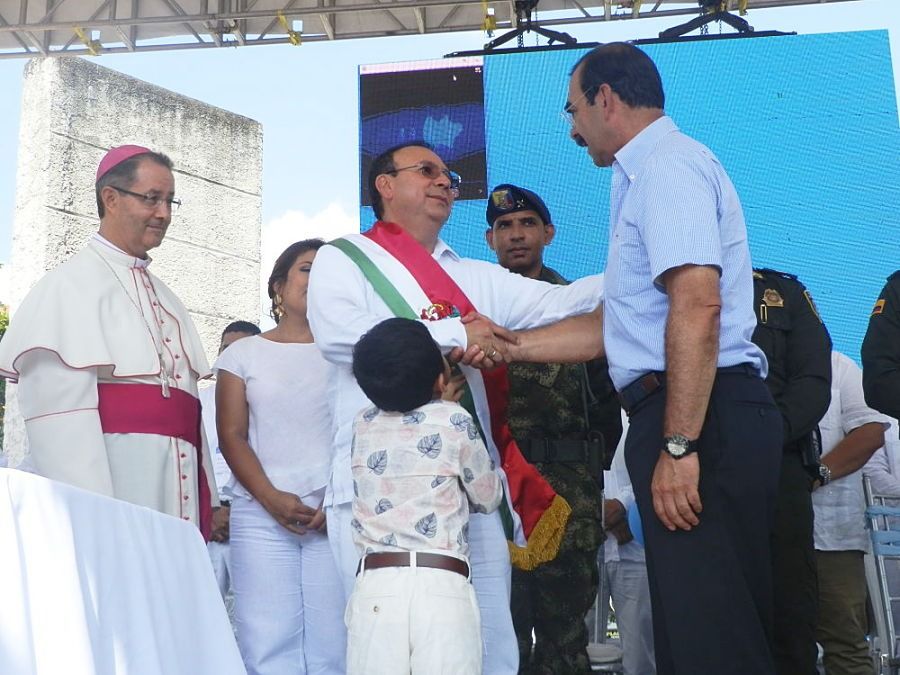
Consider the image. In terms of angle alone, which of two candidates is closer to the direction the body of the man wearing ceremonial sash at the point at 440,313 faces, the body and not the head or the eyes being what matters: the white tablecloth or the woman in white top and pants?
the white tablecloth

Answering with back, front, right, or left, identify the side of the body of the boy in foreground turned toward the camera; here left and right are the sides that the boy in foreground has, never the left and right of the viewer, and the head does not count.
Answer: back

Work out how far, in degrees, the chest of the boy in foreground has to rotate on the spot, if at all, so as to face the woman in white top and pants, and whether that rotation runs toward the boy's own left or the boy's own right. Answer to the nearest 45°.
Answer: approximately 45° to the boy's own left

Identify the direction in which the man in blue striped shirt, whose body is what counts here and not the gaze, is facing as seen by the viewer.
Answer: to the viewer's left

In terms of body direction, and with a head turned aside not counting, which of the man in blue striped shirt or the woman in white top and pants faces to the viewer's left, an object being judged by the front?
the man in blue striped shirt

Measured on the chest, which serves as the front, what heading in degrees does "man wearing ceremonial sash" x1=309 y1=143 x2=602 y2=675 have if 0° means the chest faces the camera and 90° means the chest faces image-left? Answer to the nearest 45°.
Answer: approximately 315°

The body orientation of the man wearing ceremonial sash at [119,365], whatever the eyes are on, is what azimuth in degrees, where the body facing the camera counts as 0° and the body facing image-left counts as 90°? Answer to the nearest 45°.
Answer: approximately 315°
